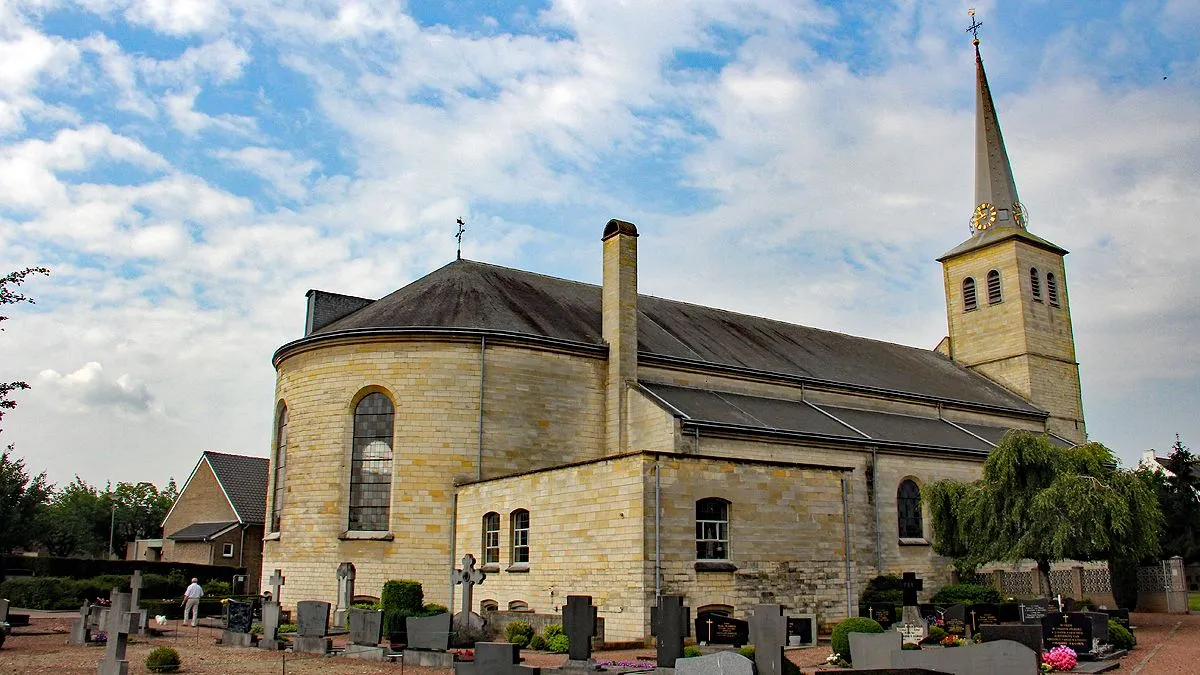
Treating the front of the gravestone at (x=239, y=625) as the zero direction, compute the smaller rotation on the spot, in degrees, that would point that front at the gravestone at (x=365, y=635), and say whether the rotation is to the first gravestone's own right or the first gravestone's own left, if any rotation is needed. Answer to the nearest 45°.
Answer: approximately 45° to the first gravestone's own left

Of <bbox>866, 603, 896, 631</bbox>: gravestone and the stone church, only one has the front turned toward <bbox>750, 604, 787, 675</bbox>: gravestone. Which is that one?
<bbox>866, 603, 896, 631</bbox>: gravestone

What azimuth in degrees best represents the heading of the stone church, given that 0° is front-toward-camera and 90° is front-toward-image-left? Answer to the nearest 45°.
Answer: approximately 225°

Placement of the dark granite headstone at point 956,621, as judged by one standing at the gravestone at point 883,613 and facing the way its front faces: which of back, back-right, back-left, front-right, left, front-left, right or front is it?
front-left

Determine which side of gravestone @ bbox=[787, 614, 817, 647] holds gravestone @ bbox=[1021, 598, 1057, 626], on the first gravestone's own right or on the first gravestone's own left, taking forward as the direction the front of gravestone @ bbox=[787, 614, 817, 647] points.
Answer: on the first gravestone's own left

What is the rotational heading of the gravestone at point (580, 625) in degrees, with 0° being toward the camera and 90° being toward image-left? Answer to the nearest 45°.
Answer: approximately 0°

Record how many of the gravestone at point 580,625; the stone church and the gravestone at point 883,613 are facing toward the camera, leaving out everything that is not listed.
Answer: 2
